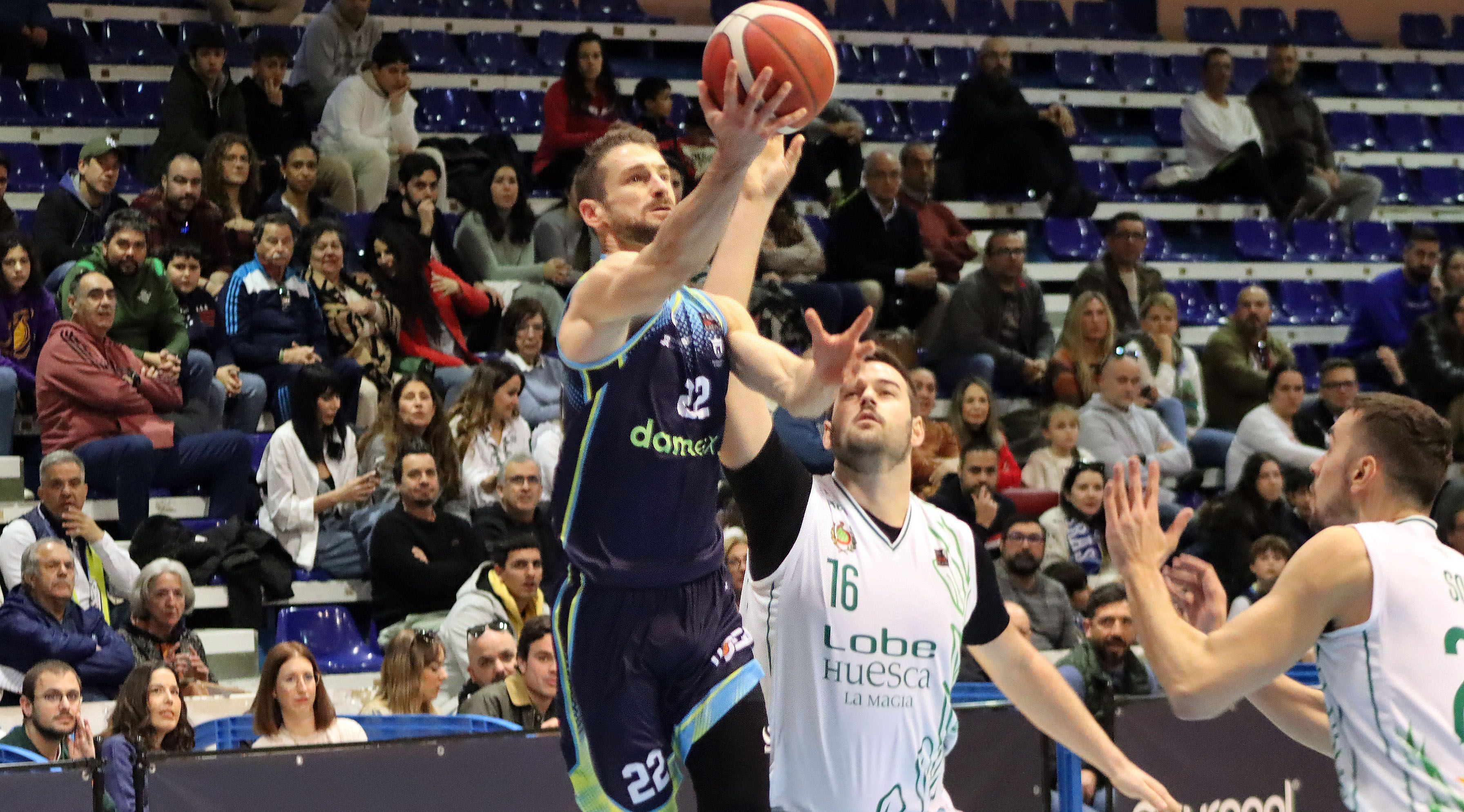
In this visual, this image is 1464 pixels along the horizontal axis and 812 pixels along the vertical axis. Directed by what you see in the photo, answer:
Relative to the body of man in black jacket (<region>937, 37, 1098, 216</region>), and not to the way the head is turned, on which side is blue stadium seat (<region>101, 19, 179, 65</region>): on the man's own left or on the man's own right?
on the man's own right

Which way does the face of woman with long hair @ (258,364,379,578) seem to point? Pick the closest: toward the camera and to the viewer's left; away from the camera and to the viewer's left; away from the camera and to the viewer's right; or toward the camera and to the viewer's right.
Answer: toward the camera and to the viewer's right

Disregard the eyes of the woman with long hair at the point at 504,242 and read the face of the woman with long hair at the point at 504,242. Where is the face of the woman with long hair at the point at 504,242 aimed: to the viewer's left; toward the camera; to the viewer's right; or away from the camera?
toward the camera

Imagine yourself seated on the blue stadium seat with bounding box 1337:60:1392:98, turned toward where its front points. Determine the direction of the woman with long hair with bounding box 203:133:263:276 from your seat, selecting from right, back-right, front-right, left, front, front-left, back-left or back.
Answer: right

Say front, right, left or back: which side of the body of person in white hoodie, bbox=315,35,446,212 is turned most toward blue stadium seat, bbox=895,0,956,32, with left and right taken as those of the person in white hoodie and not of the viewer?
left

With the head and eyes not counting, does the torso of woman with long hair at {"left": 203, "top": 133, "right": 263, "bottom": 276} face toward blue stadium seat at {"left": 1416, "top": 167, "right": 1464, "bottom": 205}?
no

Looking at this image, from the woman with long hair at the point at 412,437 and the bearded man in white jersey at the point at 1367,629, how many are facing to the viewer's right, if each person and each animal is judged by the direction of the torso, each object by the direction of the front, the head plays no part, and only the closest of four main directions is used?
0

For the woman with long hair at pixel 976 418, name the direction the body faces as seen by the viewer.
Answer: toward the camera

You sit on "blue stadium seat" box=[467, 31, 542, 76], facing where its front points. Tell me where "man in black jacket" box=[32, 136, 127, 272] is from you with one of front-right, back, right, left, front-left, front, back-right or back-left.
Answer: right

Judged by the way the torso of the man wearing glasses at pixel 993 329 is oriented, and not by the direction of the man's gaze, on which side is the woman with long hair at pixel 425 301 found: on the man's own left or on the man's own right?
on the man's own right

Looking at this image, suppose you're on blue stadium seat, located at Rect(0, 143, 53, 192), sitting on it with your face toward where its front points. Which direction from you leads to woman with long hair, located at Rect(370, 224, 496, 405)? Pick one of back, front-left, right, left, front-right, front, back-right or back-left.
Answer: front

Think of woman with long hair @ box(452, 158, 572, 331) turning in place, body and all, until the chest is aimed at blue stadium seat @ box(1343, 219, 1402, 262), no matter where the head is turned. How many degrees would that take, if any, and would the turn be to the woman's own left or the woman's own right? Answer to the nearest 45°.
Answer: approximately 45° to the woman's own left

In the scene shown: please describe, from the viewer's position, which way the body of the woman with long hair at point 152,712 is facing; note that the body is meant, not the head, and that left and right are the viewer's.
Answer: facing the viewer and to the right of the viewer
